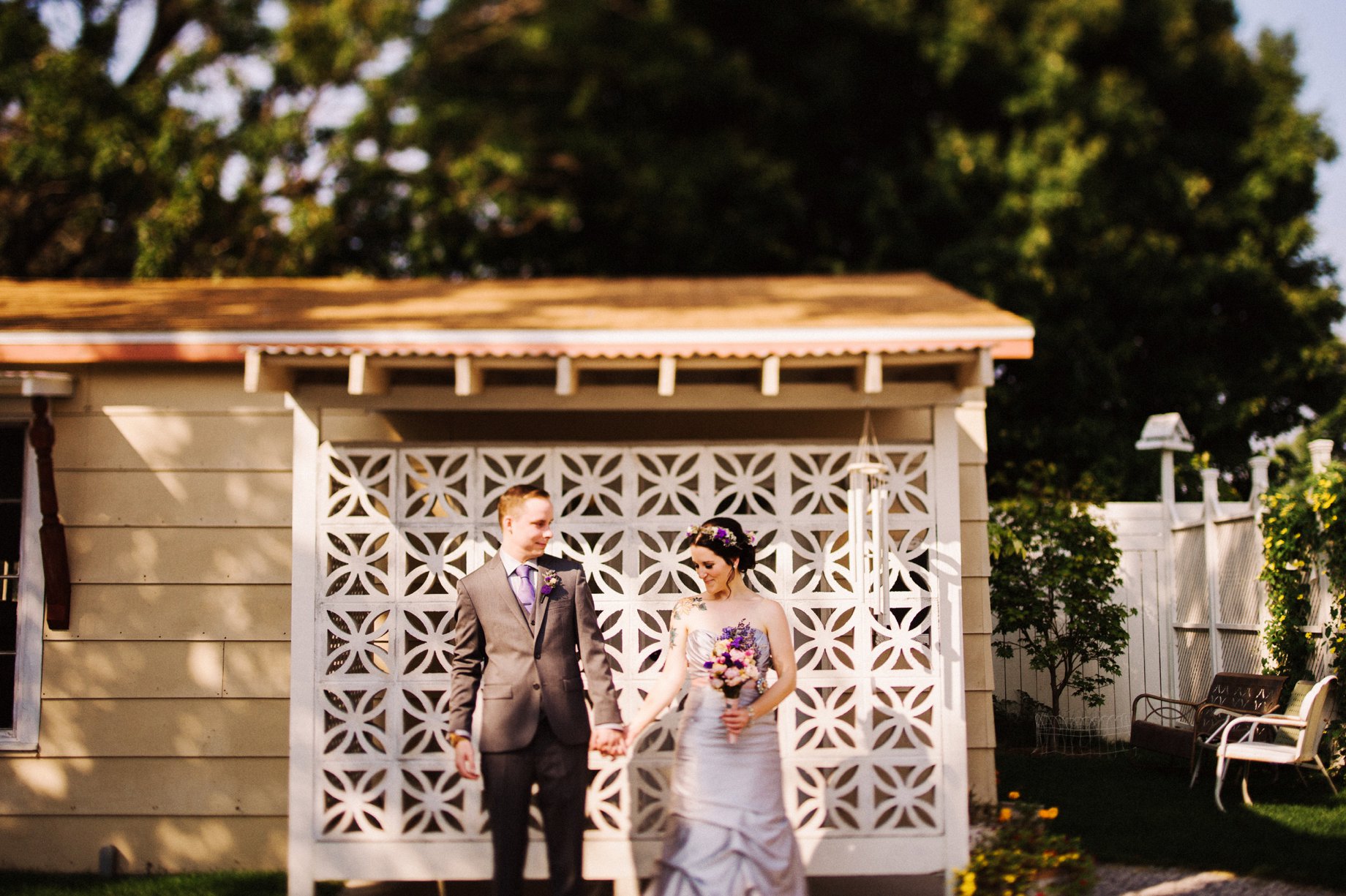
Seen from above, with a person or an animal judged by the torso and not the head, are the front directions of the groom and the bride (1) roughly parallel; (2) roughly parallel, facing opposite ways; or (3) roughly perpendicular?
roughly parallel

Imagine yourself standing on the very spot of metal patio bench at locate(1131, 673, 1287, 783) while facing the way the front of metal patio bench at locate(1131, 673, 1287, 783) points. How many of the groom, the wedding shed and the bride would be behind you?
0

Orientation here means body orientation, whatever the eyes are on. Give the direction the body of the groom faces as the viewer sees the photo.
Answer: toward the camera

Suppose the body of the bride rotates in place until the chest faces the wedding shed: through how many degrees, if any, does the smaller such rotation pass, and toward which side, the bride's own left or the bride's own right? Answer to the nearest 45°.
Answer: approximately 135° to the bride's own right

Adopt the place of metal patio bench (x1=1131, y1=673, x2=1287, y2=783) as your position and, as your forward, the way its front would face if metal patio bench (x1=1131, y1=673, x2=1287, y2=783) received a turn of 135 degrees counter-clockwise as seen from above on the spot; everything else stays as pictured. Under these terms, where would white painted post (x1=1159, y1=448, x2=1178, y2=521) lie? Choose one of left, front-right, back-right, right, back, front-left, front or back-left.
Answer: left

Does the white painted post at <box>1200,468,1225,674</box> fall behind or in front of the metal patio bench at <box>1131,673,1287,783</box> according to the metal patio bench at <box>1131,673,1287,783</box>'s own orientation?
behind

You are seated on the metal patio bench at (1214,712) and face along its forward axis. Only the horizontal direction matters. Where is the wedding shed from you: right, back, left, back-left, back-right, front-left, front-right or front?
front

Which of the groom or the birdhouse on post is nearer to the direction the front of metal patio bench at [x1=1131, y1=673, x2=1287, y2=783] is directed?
the groom

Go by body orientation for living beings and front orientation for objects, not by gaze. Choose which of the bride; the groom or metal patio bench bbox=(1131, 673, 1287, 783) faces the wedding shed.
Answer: the metal patio bench

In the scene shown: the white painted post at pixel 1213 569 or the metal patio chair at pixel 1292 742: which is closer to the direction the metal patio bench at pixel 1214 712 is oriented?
the metal patio chair

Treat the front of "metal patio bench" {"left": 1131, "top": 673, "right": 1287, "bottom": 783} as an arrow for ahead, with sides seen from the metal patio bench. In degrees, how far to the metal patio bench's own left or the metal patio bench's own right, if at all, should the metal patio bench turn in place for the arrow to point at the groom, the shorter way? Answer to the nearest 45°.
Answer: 0° — it already faces them

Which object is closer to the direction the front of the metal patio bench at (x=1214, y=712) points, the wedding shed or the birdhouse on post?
the wedding shed

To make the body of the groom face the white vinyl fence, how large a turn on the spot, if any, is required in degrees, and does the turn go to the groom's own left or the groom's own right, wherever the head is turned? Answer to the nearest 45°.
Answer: approximately 135° to the groom's own left

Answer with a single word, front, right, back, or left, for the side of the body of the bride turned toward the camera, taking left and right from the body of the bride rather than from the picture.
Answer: front

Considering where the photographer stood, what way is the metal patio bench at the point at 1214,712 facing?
facing the viewer and to the left of the viewer

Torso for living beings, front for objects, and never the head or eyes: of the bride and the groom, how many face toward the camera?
2

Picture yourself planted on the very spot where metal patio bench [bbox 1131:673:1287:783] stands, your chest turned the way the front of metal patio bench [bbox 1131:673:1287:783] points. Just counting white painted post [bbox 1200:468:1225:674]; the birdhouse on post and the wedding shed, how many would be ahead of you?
1

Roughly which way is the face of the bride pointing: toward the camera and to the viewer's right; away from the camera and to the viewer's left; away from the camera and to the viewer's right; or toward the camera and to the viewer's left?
toward the camera and to the viewer's left
